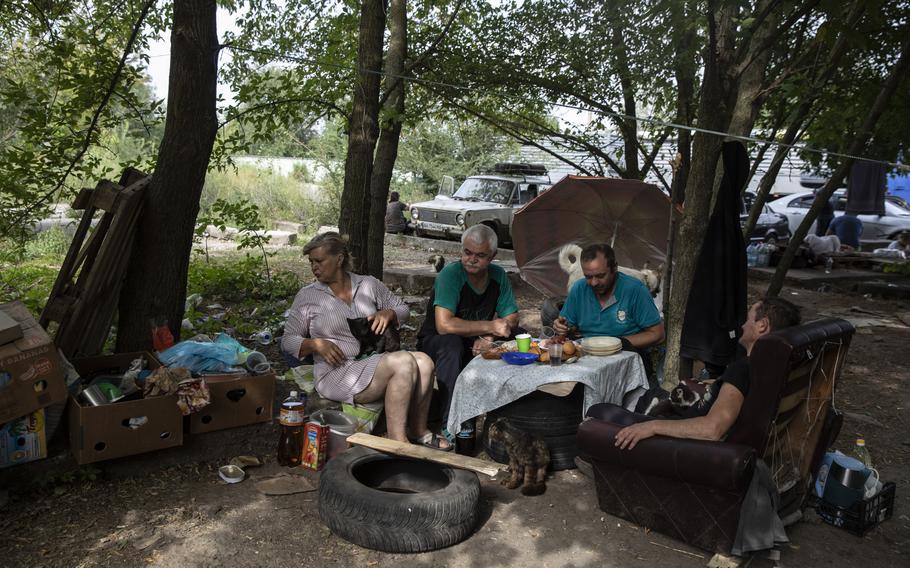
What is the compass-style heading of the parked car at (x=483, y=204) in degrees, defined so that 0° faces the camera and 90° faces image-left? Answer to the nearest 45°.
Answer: approximately 45°

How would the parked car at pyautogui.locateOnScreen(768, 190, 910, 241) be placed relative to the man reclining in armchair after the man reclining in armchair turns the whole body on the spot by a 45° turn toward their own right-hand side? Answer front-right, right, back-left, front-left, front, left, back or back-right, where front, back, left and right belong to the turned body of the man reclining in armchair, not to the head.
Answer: front-right

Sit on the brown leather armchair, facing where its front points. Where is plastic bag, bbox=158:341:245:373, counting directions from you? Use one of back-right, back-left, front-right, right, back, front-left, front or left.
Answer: front-left

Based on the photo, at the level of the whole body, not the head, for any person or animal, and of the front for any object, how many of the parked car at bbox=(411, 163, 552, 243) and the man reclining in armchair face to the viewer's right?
0

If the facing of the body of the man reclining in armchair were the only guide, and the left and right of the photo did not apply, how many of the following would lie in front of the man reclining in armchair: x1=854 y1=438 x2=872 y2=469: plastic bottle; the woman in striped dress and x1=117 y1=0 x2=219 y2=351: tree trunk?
2

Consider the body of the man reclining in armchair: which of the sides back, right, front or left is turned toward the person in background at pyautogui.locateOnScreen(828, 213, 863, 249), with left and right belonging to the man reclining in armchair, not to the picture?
right

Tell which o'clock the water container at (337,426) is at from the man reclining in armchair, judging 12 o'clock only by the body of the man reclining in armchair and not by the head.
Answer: The water container is roughly at 12 o'clock from the man reclining in armchair.

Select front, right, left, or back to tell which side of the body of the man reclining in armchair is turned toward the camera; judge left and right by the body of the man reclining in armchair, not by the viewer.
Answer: left

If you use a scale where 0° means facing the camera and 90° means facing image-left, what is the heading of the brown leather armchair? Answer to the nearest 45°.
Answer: approximately 135°

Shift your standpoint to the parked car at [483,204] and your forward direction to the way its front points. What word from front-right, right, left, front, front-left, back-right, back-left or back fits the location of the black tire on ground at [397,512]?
front-left
